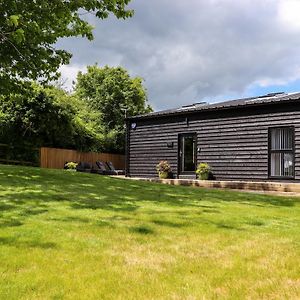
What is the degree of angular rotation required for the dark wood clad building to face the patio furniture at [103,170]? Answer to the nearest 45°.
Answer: approximately 90° to its right

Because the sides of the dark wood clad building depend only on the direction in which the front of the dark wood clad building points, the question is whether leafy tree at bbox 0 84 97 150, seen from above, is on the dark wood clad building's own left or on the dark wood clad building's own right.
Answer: on the dark wood clad building's own right

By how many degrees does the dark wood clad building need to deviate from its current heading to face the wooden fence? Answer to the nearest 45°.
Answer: approximately 90° to its right

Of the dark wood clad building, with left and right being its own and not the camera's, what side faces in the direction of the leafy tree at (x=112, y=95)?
right

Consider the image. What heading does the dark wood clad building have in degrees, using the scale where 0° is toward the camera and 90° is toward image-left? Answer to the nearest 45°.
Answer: approximately 45°
